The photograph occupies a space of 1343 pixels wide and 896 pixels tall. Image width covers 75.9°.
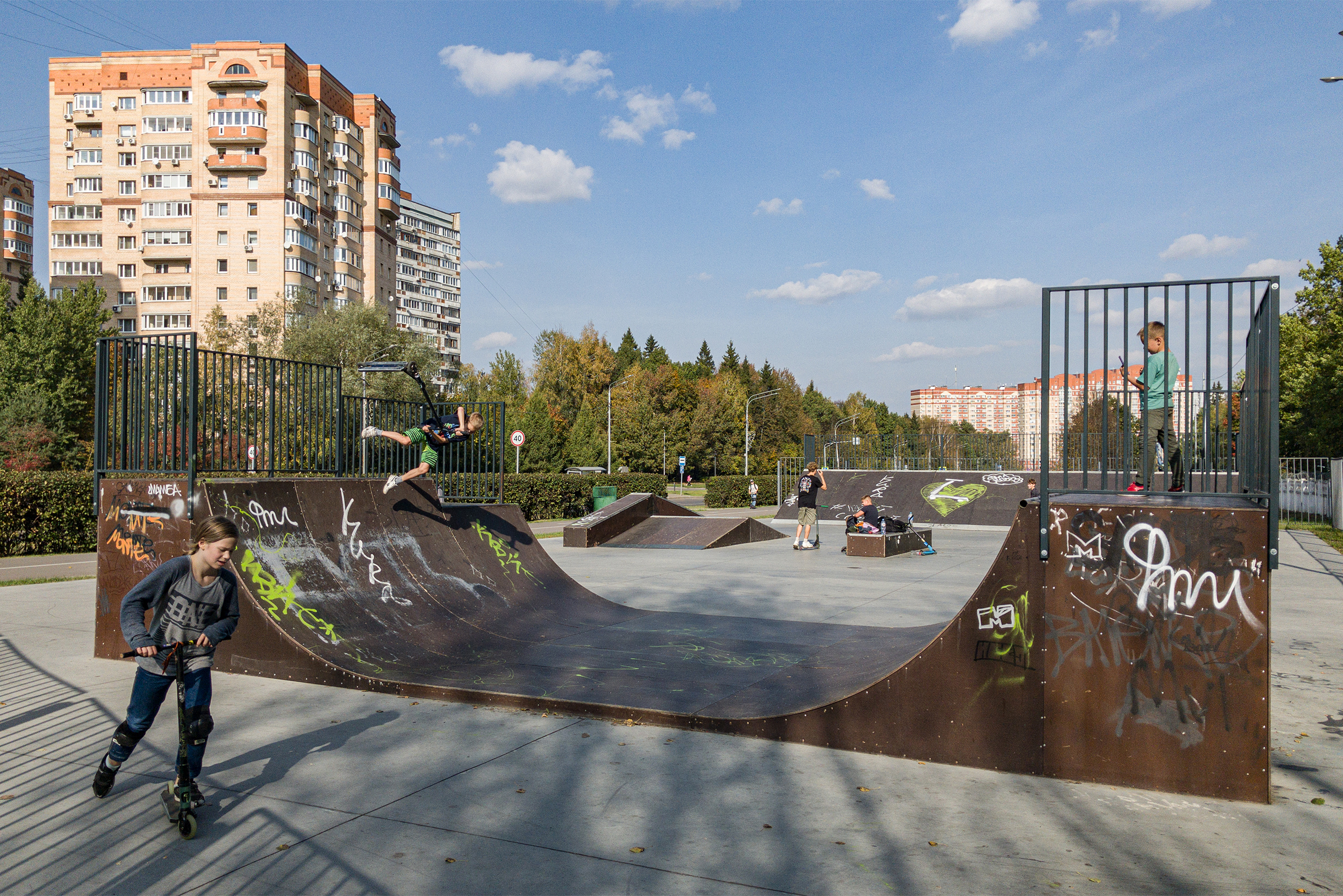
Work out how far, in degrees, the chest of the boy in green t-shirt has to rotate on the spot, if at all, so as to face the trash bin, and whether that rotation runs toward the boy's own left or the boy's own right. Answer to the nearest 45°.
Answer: approximately 45° to the boy's own right

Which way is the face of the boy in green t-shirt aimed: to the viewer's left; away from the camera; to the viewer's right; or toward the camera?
to the viewer's left

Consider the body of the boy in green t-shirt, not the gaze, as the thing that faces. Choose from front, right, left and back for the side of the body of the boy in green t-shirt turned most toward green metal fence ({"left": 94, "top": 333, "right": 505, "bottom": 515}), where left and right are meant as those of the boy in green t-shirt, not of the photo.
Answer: front

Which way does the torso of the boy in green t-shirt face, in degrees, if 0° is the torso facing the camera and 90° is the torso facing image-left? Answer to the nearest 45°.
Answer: approximately 90°

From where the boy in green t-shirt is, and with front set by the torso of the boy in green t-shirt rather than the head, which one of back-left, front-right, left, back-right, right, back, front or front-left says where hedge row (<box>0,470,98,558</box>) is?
front

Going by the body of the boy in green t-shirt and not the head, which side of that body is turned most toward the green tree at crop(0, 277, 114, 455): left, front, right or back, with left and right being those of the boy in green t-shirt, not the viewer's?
front

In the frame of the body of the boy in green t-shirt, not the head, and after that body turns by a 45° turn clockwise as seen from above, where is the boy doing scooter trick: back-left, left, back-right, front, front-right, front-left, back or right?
front-left

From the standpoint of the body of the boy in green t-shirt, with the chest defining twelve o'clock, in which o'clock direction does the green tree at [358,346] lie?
The green tree is roughly at 1 o'clock from the boy in green t-shirt.

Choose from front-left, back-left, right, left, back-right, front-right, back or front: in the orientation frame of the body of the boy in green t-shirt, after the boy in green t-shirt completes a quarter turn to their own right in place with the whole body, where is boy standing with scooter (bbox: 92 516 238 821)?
back-left

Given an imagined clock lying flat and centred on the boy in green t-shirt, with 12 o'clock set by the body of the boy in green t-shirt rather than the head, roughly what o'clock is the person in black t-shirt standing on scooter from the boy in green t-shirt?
The person in black t-shirt standing on scooter is roughly at 2 o'clock from the boy in green t-shirt.
